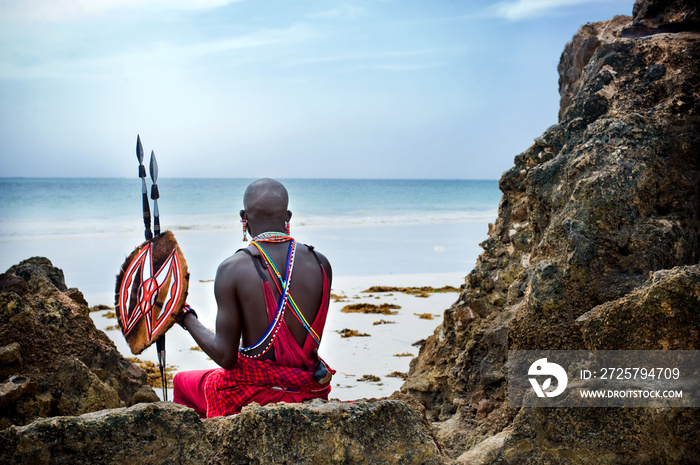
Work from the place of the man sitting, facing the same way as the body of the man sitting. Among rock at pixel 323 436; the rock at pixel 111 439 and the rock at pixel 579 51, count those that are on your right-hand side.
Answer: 1

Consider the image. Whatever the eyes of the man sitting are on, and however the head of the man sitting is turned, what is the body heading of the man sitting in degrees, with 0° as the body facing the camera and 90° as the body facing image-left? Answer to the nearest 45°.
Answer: approximately 135°

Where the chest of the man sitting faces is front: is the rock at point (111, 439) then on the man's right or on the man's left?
on the man's left

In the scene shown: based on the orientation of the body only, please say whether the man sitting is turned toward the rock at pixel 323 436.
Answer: no

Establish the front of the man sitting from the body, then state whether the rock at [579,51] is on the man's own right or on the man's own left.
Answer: on the man's own right

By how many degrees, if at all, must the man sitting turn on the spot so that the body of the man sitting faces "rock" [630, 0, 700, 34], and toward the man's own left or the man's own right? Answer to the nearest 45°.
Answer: approximately 135° to the man's own right

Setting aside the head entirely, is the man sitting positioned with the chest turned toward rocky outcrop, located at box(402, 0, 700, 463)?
no

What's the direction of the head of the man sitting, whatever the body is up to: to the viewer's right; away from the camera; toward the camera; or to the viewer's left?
away from the camera
